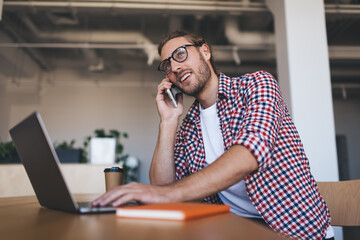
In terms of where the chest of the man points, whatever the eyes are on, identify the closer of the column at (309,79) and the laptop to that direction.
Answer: the laptop

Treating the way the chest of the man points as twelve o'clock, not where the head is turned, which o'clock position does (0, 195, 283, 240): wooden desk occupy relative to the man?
The wooden desk is roughly at 11 o'clock from the man.

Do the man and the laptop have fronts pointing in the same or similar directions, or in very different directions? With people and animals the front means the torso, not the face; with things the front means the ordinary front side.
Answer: very different directions

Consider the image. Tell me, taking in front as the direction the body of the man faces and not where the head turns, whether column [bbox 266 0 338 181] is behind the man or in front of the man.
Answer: behind

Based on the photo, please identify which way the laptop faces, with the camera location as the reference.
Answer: facing away from the viewer and to the right of the viewer

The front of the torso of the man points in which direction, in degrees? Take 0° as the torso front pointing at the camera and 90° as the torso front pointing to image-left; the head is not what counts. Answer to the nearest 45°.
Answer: approximately 45°
